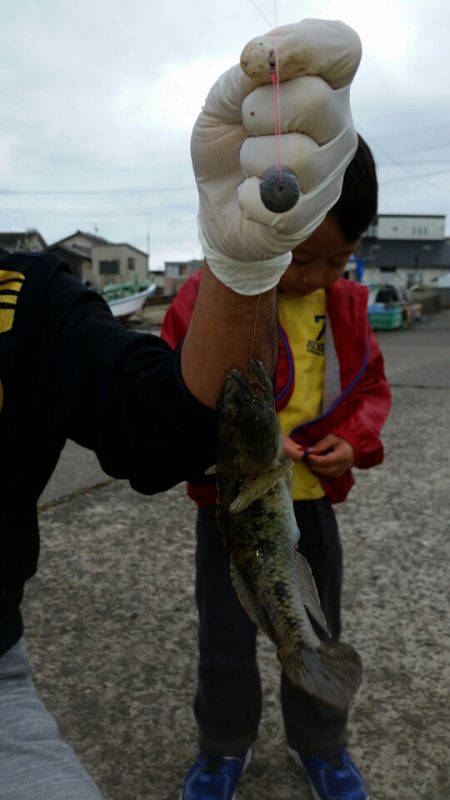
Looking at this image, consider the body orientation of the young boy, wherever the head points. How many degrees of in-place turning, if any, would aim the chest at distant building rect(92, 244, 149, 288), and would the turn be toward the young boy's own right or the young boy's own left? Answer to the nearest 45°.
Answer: approximately 180°

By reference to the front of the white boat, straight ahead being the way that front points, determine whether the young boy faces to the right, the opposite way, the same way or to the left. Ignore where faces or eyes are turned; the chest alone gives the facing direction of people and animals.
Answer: to the right

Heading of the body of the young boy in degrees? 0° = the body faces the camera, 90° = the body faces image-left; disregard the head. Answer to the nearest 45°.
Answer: approximately 0°

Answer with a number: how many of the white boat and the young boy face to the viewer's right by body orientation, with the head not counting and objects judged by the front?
1

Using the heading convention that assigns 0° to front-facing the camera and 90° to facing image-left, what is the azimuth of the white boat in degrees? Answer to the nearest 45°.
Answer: approximately 270°

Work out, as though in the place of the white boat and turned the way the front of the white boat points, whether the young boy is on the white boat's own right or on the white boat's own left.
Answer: on the white boat's own right

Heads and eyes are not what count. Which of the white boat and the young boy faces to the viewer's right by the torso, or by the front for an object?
the white boat

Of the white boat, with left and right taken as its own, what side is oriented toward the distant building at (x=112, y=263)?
left
